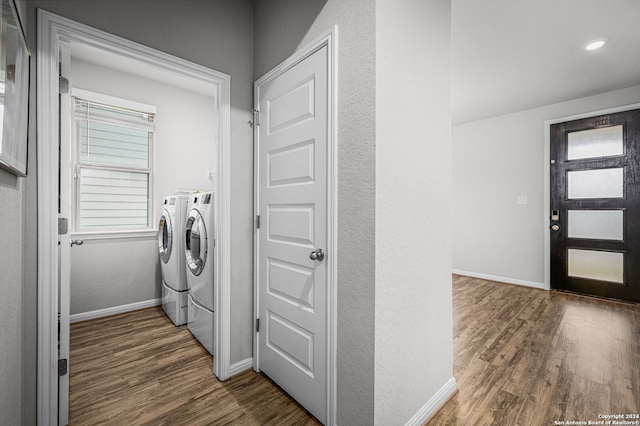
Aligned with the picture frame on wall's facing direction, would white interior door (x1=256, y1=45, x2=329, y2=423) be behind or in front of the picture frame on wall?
in front

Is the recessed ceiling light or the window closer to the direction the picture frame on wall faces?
the recessed ceiling light

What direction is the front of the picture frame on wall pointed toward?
to the viewer's right

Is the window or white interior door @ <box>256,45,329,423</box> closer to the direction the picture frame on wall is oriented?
the white interior door

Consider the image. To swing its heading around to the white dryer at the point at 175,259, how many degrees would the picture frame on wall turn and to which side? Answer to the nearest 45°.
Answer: approximately 45° to its left

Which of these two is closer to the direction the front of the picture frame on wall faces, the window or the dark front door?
the dark front door

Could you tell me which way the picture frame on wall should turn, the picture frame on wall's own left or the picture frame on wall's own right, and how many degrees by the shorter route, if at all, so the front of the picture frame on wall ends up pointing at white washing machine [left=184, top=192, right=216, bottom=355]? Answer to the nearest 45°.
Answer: approximately 45° to the picture frame on wall's own left

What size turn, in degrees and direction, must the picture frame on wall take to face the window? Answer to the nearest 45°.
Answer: approximately 90° to its left

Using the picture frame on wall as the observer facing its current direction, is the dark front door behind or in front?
in front

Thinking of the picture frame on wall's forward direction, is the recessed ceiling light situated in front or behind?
in front

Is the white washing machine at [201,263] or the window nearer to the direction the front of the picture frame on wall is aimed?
the white washing machine
